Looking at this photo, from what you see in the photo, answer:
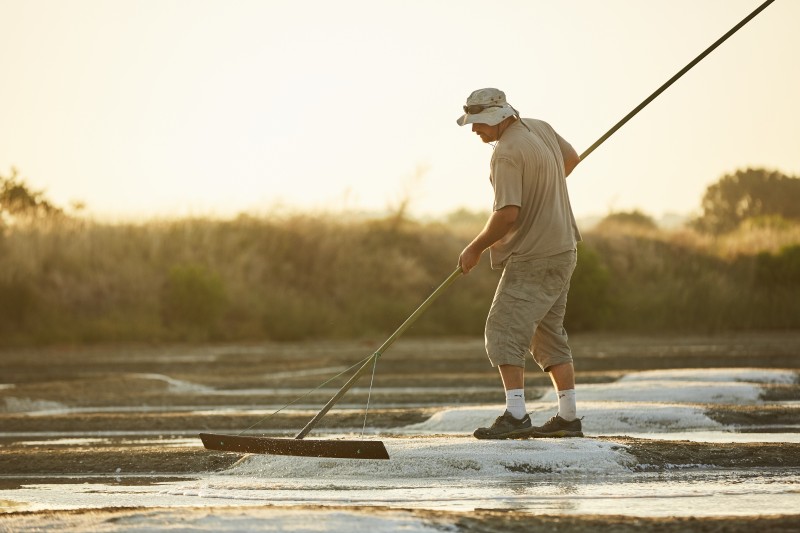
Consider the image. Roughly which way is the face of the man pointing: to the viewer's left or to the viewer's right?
to the viewer's left

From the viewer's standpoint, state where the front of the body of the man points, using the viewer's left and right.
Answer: facing away from the viewer and to the left of the viewer
